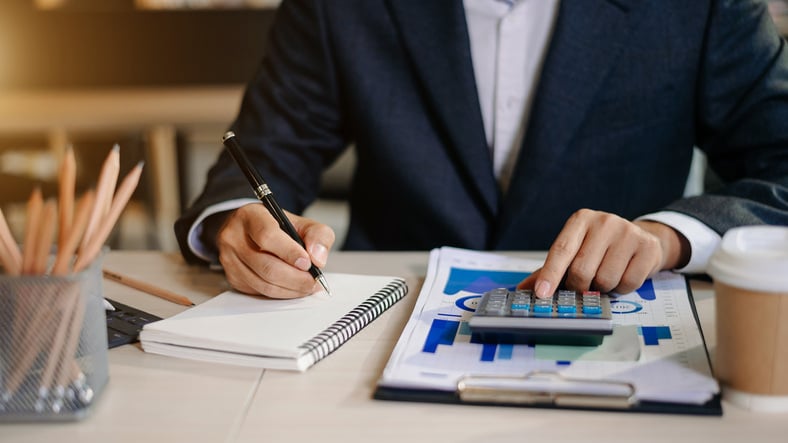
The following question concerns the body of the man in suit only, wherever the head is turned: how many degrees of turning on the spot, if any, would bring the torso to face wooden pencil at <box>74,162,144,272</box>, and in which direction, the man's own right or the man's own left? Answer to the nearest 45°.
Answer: approximately 45° to the man's own right

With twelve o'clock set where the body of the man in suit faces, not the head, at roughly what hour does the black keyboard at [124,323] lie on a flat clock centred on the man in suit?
The black keyboard is roughly at 1 o'clock from the man in suit.

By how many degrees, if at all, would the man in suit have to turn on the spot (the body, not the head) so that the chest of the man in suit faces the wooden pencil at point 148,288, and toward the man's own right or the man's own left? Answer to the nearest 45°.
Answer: approximately 45° to the man's own right

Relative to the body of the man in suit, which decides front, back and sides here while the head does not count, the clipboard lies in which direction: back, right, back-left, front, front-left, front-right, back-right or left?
front

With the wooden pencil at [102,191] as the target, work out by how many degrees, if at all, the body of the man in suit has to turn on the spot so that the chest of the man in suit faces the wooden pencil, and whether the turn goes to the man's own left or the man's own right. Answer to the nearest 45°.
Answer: approximately 45° to the man's own right

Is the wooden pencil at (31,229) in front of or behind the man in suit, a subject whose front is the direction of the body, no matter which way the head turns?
in front

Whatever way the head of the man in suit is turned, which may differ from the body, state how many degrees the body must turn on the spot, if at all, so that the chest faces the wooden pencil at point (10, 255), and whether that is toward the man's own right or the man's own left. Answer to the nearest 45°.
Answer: approximately 45° to the man's own right

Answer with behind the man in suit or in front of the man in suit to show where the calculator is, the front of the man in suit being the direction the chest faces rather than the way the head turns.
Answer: in front

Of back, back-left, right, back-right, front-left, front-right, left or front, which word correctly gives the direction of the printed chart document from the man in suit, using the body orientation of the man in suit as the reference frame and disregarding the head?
front

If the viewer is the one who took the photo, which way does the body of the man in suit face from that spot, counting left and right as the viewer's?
facing the viewer
